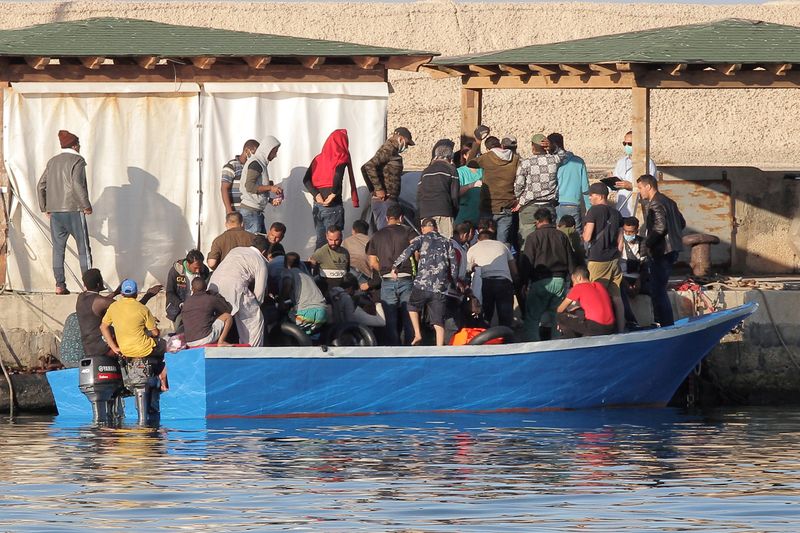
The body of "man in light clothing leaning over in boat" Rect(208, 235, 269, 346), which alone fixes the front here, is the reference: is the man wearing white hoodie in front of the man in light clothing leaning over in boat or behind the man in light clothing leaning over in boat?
in front

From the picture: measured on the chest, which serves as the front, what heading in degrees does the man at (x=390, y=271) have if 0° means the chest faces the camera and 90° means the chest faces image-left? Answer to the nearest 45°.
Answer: approximately 180°

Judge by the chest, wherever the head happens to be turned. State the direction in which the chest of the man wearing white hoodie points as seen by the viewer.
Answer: to the viewer's right

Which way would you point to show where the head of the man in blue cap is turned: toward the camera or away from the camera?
away from the camera

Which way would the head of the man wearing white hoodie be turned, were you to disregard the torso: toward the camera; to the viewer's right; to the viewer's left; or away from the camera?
to the viewer's right
